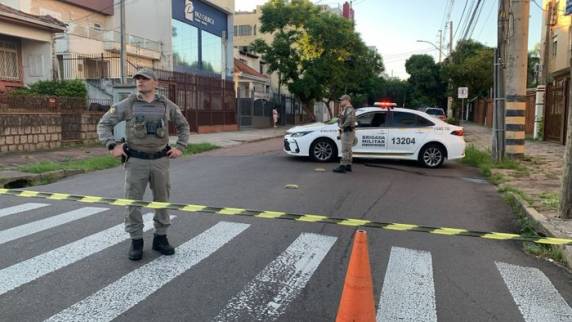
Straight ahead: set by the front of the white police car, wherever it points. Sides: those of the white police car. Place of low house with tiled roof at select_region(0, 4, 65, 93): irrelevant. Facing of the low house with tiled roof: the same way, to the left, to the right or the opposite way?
the opposite way

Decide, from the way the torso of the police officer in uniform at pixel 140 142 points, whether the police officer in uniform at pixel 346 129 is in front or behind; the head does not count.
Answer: behind

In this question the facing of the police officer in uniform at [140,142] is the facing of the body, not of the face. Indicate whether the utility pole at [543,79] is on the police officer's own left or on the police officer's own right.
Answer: on the police officer's own left

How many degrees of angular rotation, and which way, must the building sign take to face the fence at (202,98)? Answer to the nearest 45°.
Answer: approximately 45° to its right

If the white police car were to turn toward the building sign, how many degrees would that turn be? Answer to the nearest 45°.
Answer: approximately 45° to its right

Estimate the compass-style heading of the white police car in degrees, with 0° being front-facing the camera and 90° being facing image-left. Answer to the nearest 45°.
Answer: approximately 90°

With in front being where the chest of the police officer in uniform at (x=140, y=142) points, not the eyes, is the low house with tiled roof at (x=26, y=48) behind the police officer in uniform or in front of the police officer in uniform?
behind

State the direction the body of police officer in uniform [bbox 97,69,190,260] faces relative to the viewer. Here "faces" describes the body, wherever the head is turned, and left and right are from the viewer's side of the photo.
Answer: facing the viewer

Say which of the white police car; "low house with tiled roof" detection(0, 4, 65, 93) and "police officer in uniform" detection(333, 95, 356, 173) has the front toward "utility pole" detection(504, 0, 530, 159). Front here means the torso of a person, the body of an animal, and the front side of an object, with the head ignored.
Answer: the low house with tiled roof

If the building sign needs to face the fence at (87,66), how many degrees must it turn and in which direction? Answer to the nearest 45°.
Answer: approximately 90° to its right

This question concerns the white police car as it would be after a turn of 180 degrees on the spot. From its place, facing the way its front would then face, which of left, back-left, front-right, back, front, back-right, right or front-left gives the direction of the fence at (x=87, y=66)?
back-left

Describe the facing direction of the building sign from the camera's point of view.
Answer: facing the viewer and to the right of the viewer
